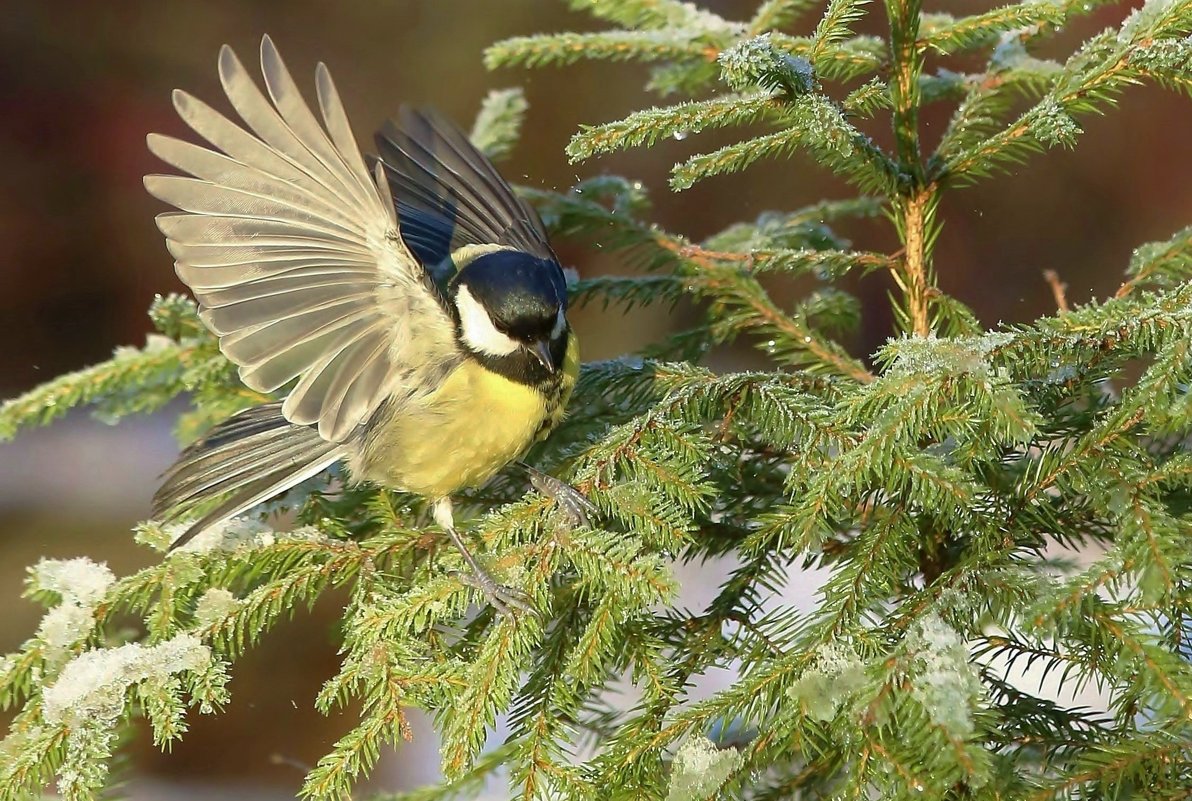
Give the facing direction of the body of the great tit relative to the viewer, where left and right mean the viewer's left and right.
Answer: facing the viewer and to the right of the viewer
